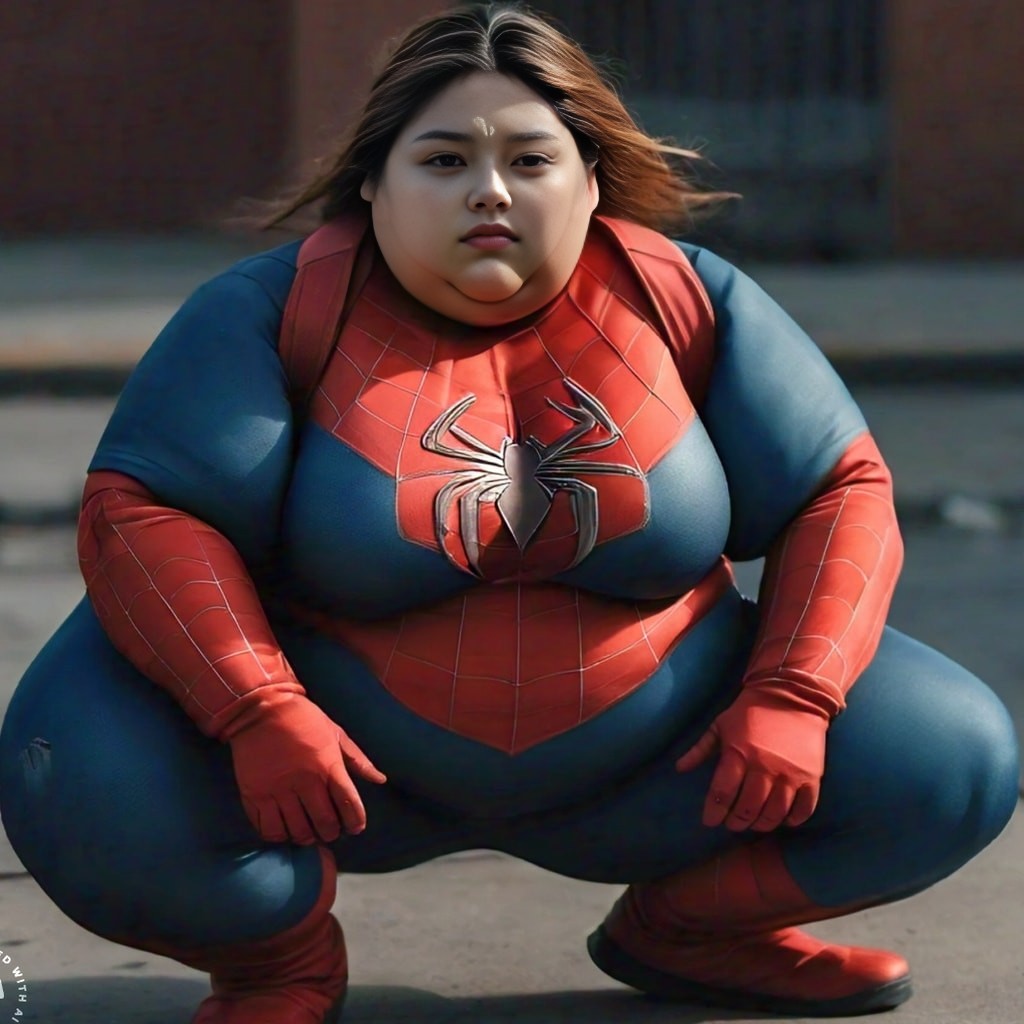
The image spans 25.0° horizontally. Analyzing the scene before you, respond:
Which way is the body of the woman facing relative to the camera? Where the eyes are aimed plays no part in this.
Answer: toward the camera

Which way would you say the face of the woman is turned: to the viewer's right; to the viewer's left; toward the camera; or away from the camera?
toward the camera

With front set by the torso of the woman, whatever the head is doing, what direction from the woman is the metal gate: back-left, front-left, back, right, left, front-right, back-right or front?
back
